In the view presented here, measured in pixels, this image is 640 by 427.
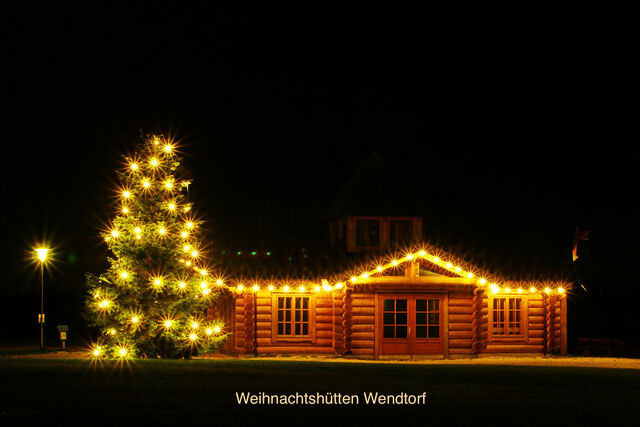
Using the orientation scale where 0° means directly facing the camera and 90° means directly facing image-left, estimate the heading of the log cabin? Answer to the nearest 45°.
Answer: approximately 0°

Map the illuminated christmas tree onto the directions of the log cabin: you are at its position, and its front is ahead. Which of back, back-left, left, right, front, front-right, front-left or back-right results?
front-right
